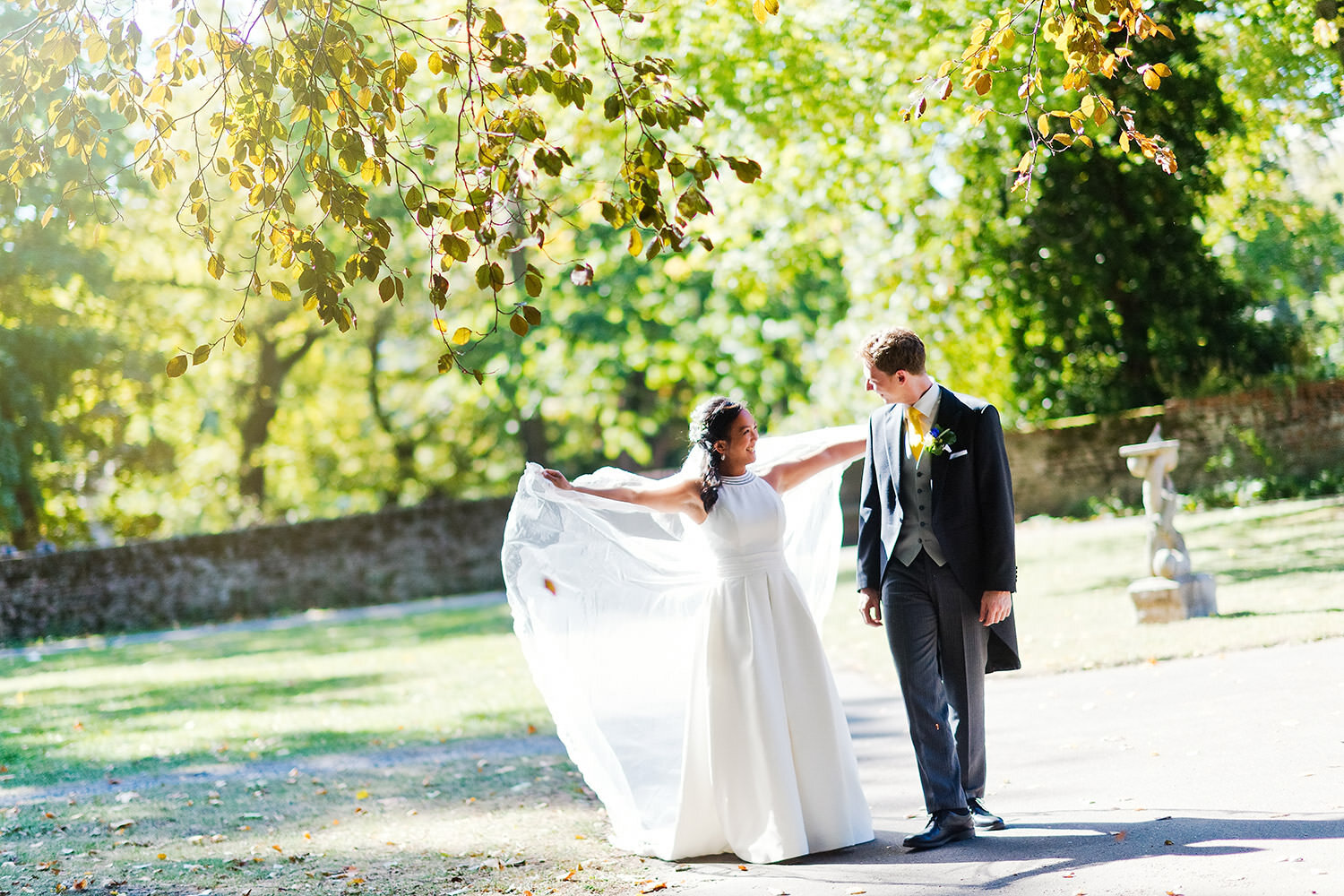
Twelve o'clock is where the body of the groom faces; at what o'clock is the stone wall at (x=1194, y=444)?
The stone wall is roughly at 5 o'clock from the groom.

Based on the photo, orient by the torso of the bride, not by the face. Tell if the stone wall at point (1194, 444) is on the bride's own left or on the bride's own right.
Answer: on the bride's own left

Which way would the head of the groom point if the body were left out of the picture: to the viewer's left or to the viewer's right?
to the viewer's left

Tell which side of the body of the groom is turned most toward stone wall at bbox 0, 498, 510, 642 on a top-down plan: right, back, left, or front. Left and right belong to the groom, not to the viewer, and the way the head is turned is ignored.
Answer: right

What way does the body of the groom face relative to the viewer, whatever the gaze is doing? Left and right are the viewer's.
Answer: facing the viewer and to the left of the viewer

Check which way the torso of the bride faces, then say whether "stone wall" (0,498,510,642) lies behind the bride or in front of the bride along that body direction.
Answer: behind

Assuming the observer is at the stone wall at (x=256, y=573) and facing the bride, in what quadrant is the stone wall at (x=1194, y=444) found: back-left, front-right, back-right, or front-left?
front-left

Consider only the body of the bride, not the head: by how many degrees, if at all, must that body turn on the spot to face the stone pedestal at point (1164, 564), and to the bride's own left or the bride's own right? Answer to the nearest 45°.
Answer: approximately 90° to the bride's own left

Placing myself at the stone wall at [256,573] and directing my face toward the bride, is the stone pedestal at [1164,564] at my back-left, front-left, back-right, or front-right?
front-left

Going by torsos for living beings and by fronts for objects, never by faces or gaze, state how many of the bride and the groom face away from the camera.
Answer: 0

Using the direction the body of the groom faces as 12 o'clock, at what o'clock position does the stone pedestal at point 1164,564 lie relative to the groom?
The stone pedestal is roughly at 5 o'clock from the groom.
